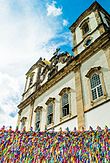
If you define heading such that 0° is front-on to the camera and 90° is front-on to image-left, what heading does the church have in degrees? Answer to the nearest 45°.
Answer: approximately 45°
